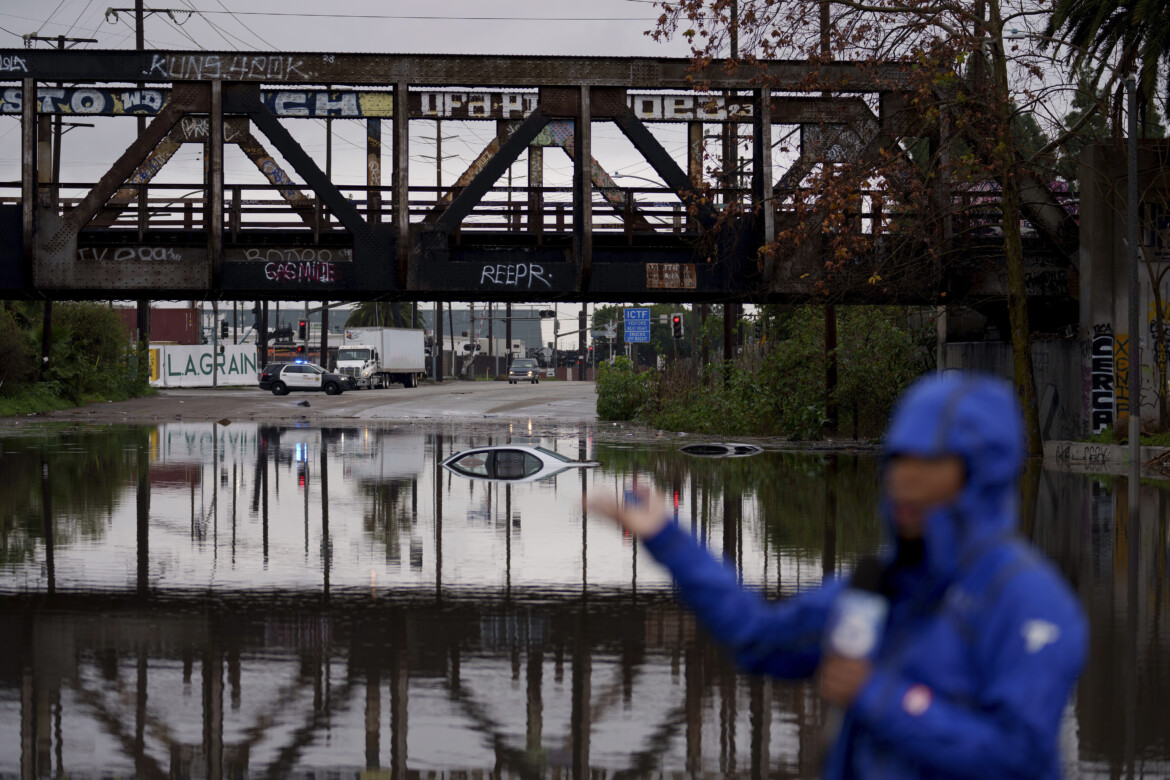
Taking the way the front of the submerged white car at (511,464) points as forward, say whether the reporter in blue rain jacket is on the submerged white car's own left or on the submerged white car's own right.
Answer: on the submerged white car's own left

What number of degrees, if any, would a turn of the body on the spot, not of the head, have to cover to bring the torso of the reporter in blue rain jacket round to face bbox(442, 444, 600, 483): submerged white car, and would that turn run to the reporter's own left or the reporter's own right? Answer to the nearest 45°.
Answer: approximately 135° to the reporter's own right

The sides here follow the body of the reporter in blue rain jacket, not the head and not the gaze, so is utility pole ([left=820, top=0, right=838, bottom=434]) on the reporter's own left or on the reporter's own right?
on the reporter's own right

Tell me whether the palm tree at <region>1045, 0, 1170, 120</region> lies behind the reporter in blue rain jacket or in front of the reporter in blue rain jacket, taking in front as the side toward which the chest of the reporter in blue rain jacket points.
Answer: behind

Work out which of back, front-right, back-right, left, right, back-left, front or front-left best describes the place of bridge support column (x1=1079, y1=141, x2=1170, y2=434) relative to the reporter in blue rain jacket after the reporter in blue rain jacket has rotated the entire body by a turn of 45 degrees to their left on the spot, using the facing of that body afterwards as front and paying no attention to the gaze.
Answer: back

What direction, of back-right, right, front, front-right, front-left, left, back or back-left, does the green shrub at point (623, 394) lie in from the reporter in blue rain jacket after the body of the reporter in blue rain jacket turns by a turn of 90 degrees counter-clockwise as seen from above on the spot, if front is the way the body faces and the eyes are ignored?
back-left

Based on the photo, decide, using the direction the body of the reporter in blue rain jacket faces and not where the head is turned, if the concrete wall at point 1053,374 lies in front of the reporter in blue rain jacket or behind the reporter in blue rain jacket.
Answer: behind

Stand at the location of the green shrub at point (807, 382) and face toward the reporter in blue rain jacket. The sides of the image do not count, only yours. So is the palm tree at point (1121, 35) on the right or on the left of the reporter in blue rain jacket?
left

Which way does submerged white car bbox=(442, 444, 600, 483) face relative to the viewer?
to the viewer's left

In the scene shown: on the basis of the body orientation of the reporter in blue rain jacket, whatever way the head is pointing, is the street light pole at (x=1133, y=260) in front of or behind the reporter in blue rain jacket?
behind

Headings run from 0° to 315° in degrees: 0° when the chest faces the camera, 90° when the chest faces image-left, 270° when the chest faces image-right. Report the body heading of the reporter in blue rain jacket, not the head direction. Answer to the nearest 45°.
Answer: approximately 45°

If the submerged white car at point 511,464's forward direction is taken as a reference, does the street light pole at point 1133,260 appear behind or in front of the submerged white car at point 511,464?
behind
